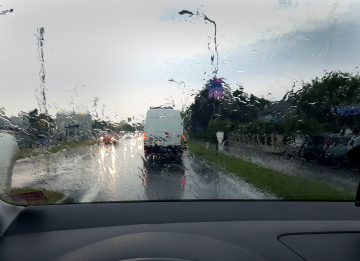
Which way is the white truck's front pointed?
away from the camera

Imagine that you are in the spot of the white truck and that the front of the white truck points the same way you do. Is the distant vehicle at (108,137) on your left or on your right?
on your left

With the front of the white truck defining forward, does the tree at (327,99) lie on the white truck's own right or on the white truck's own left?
on the white truck's own right

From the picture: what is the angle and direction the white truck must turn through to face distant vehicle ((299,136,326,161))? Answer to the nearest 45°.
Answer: approximately 90° to its right

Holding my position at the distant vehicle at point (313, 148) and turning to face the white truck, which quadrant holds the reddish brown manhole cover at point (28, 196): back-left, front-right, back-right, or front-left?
front-left

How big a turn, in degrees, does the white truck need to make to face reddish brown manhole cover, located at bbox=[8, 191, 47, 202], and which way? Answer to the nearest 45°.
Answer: approximately 135° to its left
